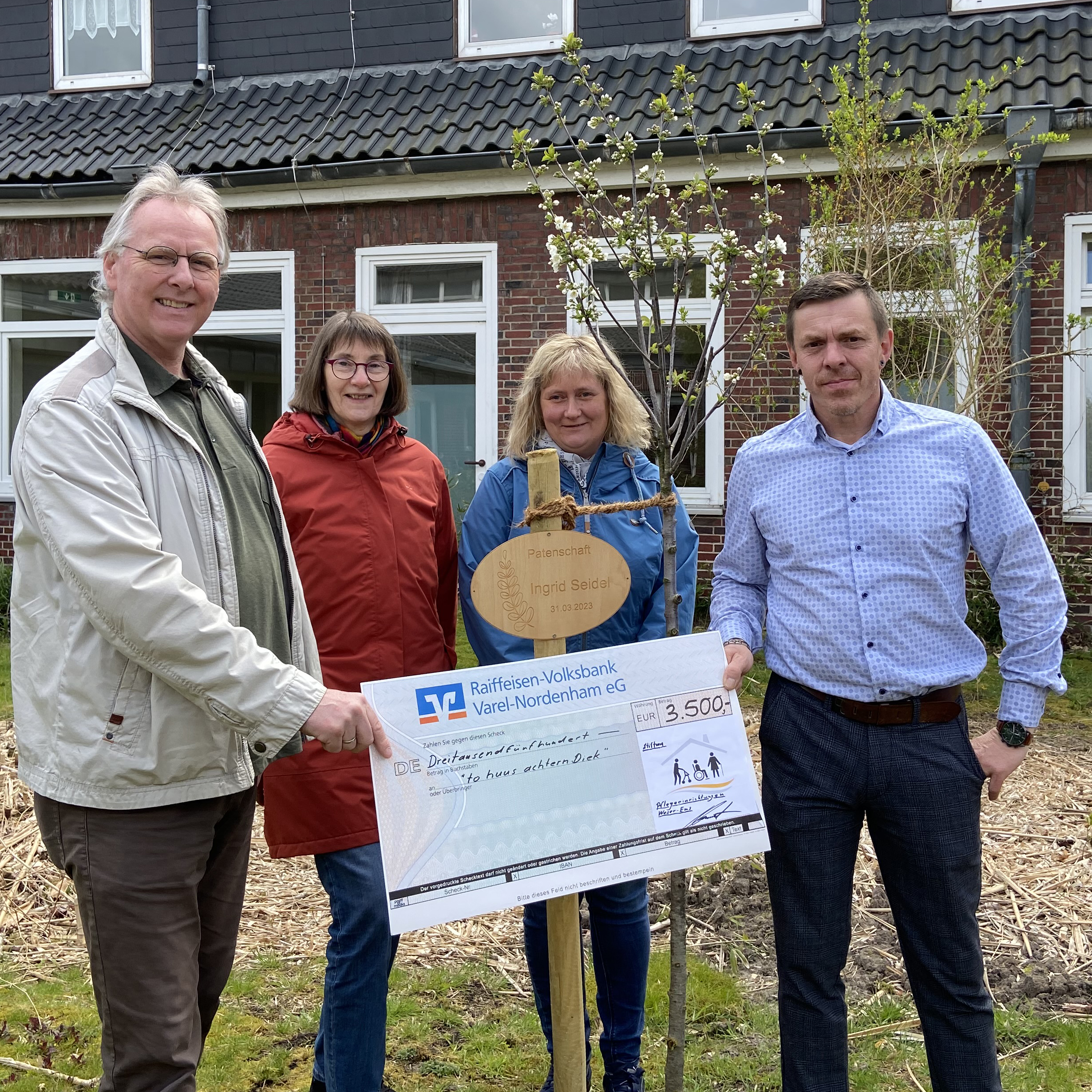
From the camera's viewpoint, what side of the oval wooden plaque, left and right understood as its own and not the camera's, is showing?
front

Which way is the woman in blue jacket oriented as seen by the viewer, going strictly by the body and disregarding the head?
toward the camera

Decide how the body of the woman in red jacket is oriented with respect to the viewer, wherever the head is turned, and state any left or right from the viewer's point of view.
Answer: facing the viewer

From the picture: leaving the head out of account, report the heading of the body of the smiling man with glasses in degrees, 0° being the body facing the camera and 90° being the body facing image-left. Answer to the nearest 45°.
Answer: approximately 315°

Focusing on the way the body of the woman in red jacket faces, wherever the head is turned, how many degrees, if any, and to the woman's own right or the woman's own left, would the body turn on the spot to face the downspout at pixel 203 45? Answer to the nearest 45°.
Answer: approximately 180°

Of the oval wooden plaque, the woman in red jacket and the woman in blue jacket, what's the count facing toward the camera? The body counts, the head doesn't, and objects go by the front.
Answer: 3

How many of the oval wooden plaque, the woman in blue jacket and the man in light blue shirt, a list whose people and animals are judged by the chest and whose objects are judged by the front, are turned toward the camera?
3
